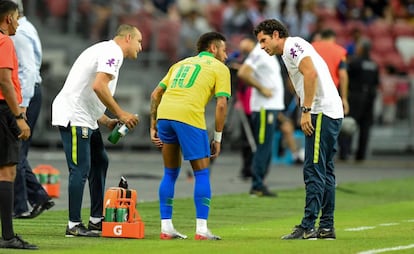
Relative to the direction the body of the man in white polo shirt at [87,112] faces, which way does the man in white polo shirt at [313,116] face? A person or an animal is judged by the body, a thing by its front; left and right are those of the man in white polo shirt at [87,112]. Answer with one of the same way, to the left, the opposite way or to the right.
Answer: the opposite way

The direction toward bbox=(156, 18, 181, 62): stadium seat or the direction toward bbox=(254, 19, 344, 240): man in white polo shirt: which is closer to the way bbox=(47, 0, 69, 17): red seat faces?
the man in white polo shirt

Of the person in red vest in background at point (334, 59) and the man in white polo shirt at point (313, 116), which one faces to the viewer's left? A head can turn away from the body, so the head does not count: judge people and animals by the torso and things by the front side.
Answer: the man in white polo shirt

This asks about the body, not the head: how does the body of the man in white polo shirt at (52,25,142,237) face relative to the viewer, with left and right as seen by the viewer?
facing to the right of the viewer

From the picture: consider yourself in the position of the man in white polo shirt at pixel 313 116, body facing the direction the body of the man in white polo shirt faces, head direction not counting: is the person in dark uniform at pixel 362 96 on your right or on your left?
on your right

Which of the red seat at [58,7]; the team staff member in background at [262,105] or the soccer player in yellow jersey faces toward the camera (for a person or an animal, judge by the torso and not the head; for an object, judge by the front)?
the red seat

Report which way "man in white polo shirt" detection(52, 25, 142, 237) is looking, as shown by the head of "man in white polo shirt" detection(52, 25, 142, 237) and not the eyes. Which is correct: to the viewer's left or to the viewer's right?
to the viewer's right

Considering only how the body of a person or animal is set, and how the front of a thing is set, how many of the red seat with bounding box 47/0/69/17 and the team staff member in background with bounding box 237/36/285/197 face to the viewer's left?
0

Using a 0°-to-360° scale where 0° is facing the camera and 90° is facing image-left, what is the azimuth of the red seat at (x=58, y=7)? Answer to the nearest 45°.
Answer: approximately 0°

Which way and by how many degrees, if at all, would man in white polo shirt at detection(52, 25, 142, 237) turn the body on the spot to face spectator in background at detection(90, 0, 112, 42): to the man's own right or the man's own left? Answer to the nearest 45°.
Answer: approximately 90° to the man's own left

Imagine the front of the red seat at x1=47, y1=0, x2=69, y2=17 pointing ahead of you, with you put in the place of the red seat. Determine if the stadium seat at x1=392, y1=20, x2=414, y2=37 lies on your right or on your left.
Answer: on your left
